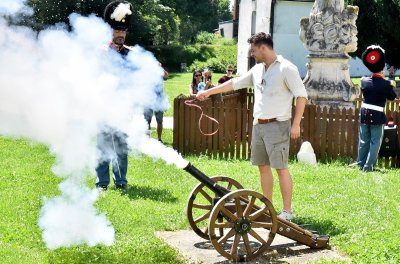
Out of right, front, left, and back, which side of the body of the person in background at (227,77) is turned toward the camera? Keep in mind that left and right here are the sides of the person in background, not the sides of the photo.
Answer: front

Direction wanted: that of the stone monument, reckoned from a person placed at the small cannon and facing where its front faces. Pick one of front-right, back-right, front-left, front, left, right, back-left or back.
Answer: right

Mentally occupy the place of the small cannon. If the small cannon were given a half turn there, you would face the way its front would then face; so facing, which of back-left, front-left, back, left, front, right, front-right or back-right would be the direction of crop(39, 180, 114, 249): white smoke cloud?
back

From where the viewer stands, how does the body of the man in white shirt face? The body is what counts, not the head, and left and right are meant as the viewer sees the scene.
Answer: facing the viewer and to the left of the viewer

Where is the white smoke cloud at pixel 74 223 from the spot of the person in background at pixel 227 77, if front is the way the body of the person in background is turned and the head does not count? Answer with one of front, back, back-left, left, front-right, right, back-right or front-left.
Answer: front

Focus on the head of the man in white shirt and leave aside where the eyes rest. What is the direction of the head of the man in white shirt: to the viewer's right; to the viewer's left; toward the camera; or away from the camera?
to the viewer's left

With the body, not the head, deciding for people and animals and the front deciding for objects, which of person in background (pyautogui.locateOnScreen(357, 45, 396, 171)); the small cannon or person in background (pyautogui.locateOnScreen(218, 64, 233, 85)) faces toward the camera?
person in background (pyautogui.locateOnScreen(218, 64, 233, 85))

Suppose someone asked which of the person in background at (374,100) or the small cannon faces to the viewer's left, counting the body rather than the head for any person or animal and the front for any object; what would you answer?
the small cannon

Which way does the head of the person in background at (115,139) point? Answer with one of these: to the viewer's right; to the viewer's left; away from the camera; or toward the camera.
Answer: toward the camera

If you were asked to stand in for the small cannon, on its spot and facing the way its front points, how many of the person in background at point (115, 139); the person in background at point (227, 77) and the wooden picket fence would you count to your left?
0

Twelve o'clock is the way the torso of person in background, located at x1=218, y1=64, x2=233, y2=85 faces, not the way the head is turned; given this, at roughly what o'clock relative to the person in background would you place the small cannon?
The small cannon is roughly at 12 o'clock from the person in background.

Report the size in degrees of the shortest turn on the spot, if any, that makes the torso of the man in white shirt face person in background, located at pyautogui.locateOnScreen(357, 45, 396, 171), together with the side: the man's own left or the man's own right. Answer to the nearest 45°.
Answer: approximately 180°

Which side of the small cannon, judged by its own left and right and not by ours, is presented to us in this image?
left

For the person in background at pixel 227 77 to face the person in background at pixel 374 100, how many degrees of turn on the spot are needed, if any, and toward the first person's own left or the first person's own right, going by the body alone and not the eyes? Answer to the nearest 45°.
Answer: approximately 45° to the first person's own left
